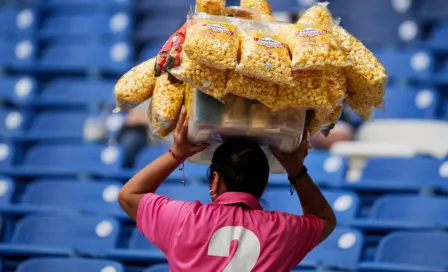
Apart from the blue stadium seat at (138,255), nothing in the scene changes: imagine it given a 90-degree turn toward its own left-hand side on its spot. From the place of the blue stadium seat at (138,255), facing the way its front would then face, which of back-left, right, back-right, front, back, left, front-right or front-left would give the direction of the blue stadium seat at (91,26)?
back-left

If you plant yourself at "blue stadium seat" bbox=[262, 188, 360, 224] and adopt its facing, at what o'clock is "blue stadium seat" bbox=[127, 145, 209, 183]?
"blue stadium seat" bbox=[127, 145, 209, 183] is roughly at 4 o'clock from "blue stadium seat" bbox=[262, 188, 360, 224].

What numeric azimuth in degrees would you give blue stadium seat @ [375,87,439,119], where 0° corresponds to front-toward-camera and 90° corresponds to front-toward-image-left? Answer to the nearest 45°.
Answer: approximately 45°

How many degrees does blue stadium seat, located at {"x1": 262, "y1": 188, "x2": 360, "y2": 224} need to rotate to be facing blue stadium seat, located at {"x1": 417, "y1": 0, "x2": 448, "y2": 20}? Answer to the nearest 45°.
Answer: approximately 180°

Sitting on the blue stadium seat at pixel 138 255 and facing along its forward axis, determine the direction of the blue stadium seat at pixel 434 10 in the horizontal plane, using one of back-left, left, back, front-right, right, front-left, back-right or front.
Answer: back

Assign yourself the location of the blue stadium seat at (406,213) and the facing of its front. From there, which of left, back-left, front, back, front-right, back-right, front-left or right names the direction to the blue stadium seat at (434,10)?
back-right

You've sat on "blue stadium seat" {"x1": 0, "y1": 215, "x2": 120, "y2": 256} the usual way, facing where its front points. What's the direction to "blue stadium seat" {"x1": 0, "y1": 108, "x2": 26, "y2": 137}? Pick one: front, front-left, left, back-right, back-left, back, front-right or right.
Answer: back-right

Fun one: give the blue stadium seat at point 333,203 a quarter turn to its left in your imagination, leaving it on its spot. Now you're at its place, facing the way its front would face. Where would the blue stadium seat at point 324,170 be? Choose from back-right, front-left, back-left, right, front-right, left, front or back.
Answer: left

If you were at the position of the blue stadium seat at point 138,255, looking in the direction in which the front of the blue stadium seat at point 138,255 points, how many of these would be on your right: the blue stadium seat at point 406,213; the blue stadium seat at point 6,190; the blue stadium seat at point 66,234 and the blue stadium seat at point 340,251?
2

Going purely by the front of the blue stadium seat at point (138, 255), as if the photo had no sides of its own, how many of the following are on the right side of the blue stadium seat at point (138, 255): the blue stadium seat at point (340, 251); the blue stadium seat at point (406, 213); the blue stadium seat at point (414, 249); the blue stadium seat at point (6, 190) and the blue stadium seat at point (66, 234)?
2
